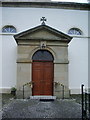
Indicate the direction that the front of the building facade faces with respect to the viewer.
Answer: facing the viewer
